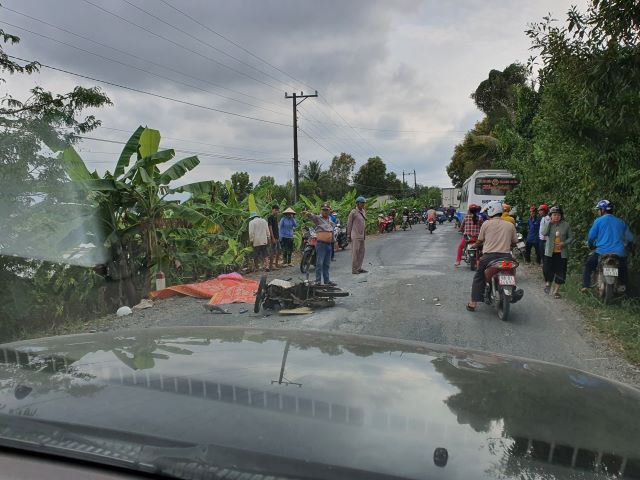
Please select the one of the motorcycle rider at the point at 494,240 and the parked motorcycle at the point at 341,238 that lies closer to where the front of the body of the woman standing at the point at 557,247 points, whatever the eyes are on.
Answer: the motorcycle rider

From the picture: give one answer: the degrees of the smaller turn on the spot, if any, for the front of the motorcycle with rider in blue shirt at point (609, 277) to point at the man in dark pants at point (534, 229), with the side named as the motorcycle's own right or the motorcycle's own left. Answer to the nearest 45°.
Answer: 0° — it already faces them

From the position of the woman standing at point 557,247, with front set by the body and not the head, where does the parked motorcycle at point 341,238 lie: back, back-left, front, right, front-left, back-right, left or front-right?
back-right

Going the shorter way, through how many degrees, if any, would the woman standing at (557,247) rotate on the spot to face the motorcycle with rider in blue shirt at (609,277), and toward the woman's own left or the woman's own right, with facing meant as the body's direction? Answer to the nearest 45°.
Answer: approximately 45° to the woman's own left

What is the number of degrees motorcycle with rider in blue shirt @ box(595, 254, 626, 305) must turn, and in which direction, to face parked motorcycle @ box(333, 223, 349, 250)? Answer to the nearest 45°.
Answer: approximately 45° to its left

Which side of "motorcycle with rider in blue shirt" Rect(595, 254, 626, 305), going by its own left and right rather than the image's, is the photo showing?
back

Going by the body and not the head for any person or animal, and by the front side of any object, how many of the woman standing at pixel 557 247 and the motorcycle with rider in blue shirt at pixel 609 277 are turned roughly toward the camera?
1
